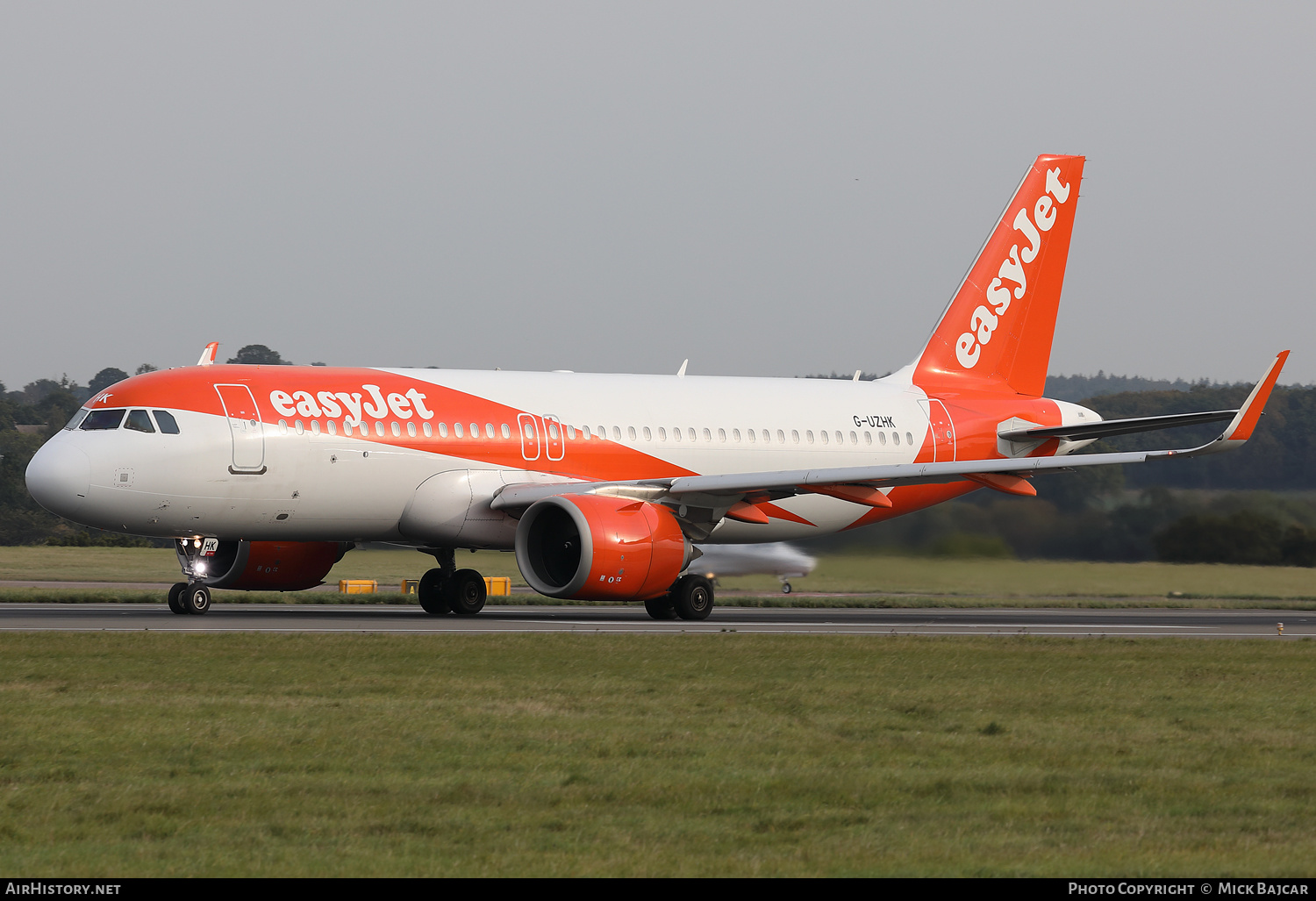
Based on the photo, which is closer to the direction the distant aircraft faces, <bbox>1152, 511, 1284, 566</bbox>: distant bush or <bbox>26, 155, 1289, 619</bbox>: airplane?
the distant bush

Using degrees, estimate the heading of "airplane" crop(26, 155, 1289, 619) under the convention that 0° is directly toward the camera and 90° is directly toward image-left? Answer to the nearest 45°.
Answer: approximately 45°

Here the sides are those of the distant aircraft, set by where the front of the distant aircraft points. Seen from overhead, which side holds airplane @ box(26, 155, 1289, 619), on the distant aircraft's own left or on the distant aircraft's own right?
on the distant aircraft's own right

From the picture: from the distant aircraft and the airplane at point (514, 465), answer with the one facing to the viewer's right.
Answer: the distant aircraft

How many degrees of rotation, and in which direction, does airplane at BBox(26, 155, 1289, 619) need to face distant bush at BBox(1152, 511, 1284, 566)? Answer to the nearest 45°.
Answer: approximately 180°

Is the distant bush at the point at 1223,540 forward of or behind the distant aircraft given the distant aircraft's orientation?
forward

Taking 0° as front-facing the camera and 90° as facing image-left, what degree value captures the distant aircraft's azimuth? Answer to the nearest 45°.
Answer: approximately 270°

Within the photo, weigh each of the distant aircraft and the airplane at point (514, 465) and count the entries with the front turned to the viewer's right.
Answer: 1
